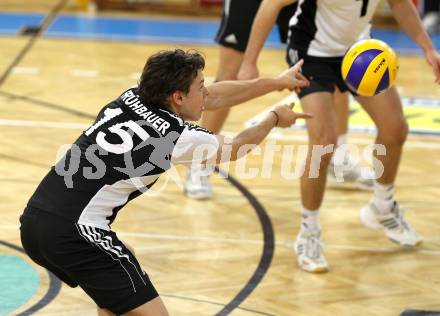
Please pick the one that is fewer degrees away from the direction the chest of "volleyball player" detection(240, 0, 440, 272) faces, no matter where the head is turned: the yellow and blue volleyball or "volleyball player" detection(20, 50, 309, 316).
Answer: the yellow and blue volleyball

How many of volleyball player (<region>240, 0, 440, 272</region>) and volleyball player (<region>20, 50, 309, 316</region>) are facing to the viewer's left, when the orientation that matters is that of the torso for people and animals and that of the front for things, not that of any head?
0

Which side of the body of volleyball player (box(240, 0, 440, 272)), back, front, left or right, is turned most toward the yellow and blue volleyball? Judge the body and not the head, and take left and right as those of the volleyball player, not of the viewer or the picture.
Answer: front

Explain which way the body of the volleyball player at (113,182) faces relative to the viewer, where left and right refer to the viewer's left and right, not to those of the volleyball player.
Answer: facing away from the viewer and to the right of the viewer

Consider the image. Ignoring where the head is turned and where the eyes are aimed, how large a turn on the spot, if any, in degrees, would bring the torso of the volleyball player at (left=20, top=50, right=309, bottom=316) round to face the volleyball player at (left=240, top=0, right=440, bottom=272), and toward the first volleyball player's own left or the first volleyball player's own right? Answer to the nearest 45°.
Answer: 0° — they already face them

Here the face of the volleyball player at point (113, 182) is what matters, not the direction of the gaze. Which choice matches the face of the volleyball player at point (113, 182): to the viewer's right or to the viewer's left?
to the viewer's right

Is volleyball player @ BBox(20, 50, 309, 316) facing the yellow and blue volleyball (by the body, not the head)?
yes
